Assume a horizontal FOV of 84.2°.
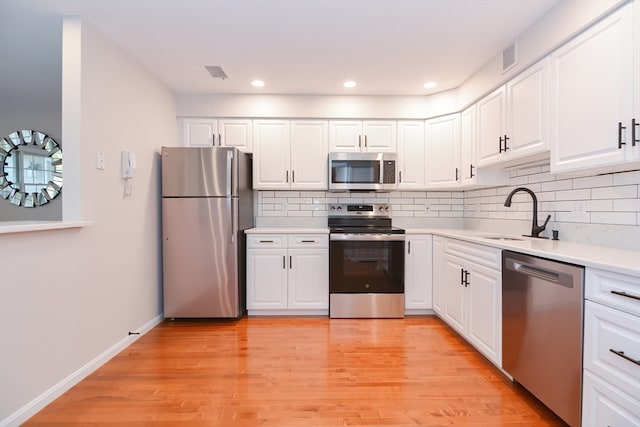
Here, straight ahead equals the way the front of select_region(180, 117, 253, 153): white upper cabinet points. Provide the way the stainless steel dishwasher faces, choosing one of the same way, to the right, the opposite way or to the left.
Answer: to the right

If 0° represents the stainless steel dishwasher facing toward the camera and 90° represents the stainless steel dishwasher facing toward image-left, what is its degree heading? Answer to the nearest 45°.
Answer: approximately 45°

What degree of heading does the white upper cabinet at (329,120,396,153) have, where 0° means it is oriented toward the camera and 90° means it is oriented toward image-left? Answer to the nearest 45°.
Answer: approximately 0°

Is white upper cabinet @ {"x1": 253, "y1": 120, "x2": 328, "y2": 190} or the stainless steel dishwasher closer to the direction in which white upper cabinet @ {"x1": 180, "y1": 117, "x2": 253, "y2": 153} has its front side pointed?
the stainless steel dishwasher

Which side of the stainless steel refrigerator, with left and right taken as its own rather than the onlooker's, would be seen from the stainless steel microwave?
left

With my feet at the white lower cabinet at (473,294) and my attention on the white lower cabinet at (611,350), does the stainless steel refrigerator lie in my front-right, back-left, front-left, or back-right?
back-right

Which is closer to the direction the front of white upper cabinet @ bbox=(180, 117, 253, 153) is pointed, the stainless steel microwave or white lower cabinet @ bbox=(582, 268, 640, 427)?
the white lower cabinet

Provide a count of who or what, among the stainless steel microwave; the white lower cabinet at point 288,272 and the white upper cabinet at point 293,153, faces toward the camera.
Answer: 3

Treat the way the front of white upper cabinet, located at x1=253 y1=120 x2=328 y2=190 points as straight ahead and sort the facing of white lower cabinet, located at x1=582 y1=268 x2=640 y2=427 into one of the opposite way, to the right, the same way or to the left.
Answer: to the right
